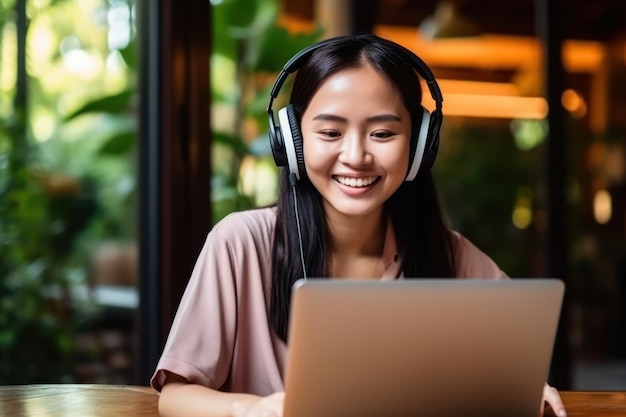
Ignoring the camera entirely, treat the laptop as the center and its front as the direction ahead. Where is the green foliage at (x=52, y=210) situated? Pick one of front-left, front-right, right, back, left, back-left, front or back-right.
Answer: front-left

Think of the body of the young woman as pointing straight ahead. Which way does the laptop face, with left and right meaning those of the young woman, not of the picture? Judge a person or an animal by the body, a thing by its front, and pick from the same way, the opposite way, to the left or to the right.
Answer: the opposite way

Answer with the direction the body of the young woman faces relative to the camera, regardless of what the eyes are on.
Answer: toward the camera

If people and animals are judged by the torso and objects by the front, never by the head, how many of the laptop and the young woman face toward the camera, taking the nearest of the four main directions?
1

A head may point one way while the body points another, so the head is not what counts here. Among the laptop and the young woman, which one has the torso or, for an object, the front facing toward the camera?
the young woman

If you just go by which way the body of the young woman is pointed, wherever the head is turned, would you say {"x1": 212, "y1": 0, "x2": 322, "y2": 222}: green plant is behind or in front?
behind

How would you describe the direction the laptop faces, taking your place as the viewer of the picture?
facing away from the viewer

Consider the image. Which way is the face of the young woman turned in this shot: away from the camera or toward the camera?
toward the camera
